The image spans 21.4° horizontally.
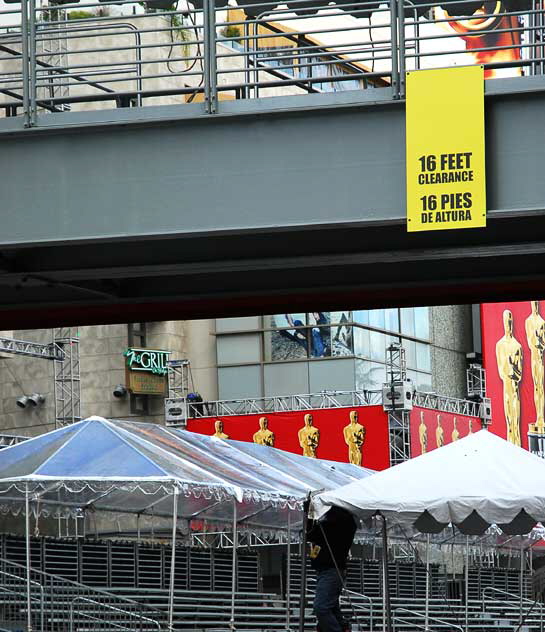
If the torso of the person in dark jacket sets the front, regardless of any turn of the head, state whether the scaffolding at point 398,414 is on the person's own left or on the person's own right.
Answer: on the person's own right

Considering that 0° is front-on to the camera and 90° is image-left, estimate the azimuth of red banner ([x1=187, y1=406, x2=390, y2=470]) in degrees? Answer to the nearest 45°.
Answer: approximately 45°

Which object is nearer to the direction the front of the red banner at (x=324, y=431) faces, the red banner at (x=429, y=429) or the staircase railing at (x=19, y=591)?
the staircase railing

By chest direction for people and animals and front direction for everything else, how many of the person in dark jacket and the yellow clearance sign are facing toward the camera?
1

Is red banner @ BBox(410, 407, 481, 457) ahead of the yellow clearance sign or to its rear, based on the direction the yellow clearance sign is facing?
to the rear

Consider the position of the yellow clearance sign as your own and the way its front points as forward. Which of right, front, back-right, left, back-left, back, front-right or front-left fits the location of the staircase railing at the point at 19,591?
back-right
